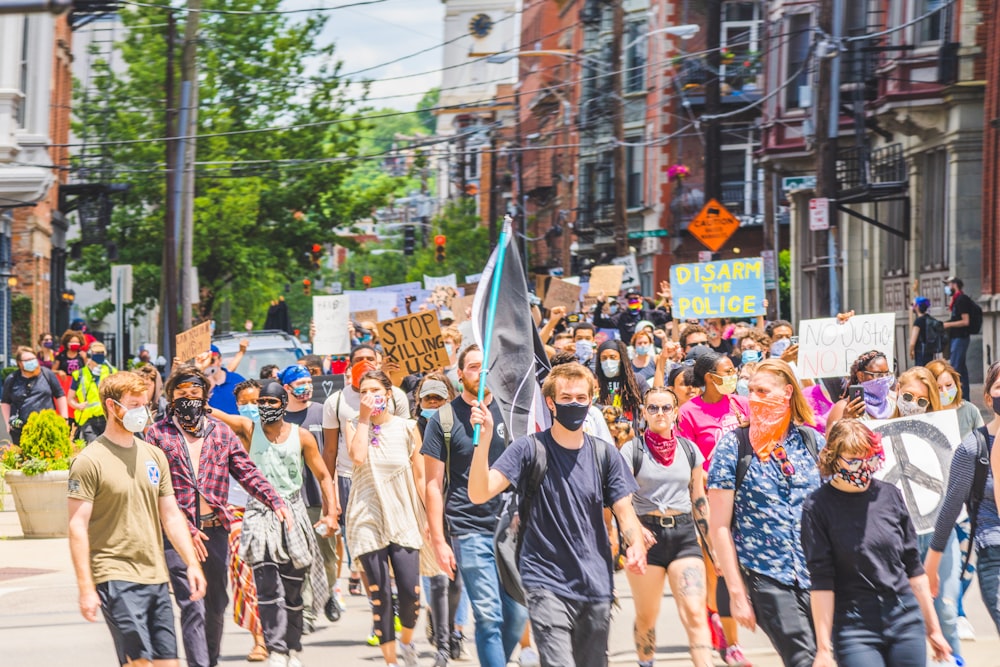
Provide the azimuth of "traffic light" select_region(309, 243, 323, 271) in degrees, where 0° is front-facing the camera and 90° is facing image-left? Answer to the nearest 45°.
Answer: approximately 0°

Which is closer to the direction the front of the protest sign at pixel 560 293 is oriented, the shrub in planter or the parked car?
the shrub in planter

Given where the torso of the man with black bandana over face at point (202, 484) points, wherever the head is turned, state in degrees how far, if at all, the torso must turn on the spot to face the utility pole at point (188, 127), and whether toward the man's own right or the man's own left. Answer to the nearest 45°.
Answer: approximately 180°

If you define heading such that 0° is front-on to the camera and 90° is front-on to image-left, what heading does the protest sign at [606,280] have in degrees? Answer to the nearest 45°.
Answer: approximately 0°

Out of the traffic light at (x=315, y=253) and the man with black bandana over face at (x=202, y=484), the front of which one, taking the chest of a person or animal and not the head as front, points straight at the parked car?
the traffic light

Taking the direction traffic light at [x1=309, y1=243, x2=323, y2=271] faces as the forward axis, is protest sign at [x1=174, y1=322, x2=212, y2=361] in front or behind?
in front

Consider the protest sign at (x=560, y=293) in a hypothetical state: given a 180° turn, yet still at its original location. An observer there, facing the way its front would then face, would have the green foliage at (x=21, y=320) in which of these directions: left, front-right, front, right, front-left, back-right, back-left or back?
front-left

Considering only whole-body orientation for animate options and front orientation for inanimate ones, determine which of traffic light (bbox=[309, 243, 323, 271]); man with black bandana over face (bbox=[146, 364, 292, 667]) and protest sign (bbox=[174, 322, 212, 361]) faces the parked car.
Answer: the traffic light

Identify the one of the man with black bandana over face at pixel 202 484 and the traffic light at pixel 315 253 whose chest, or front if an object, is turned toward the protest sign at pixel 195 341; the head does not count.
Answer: the traffic light

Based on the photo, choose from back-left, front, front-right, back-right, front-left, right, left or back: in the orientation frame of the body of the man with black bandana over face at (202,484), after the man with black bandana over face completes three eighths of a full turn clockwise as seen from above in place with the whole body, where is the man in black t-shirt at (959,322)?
right
